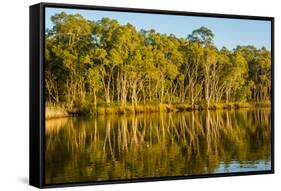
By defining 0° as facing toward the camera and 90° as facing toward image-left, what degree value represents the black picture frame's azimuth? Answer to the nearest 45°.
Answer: approximately 315°
